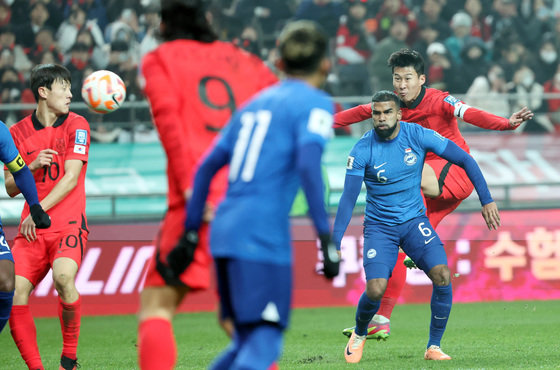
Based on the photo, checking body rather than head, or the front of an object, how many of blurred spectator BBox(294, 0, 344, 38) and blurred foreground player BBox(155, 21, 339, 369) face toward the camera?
1

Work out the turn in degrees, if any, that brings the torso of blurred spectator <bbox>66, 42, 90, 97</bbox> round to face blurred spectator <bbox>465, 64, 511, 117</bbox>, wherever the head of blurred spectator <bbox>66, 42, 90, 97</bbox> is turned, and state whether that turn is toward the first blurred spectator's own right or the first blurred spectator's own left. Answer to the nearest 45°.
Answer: approximately 90° to the first blurred spectator's own left

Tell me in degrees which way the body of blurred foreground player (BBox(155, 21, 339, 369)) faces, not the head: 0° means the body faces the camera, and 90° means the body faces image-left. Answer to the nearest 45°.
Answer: approximately 225°

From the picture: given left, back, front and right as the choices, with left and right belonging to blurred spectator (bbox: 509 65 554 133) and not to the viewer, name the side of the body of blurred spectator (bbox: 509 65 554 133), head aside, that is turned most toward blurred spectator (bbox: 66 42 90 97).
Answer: right

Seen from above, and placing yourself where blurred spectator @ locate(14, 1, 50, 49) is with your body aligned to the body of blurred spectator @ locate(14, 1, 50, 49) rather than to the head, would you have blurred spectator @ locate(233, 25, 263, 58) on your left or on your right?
on your left

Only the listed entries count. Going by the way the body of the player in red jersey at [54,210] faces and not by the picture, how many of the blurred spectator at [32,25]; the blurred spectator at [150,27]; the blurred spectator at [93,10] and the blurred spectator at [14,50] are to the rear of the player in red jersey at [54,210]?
4

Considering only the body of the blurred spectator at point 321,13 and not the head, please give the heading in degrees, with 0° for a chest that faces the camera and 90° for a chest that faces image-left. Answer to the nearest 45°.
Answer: approximately 0°

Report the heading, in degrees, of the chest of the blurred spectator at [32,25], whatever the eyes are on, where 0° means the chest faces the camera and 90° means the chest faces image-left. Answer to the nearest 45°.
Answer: approximately 0°

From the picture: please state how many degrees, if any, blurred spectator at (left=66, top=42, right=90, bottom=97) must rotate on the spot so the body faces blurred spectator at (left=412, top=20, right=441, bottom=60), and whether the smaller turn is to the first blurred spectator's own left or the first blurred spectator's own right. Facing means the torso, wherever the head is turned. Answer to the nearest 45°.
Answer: approximately 90° to the first blurred spectator's own left

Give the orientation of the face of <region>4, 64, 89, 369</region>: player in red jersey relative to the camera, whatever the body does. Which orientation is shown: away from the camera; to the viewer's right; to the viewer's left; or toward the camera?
to the viewer's right

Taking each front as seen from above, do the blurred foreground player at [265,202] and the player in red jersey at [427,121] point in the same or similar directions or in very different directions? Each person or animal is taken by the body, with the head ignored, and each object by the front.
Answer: very different directions
